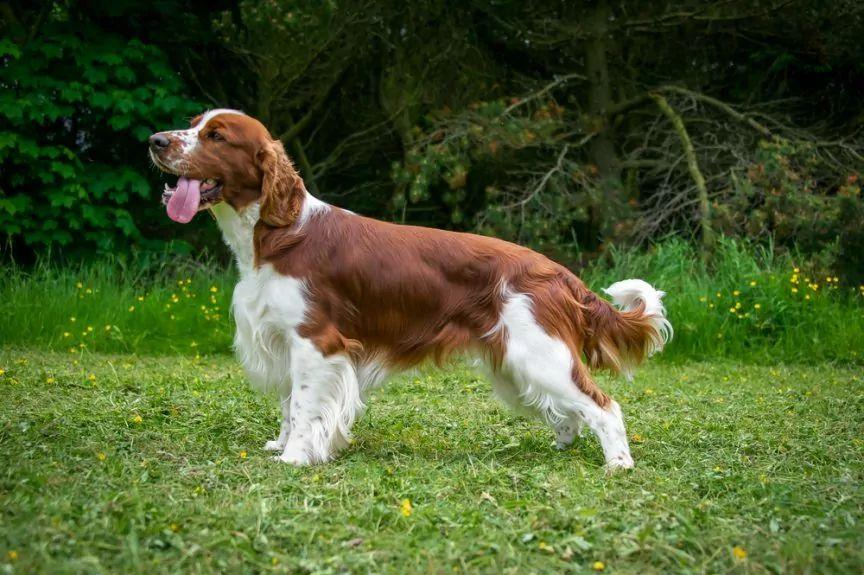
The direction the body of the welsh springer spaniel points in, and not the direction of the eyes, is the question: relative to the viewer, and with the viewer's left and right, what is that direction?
facing to the left of the viewer

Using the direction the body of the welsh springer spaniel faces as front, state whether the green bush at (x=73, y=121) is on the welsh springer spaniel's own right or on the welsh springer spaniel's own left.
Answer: on the welsh springer spaniel's own right
